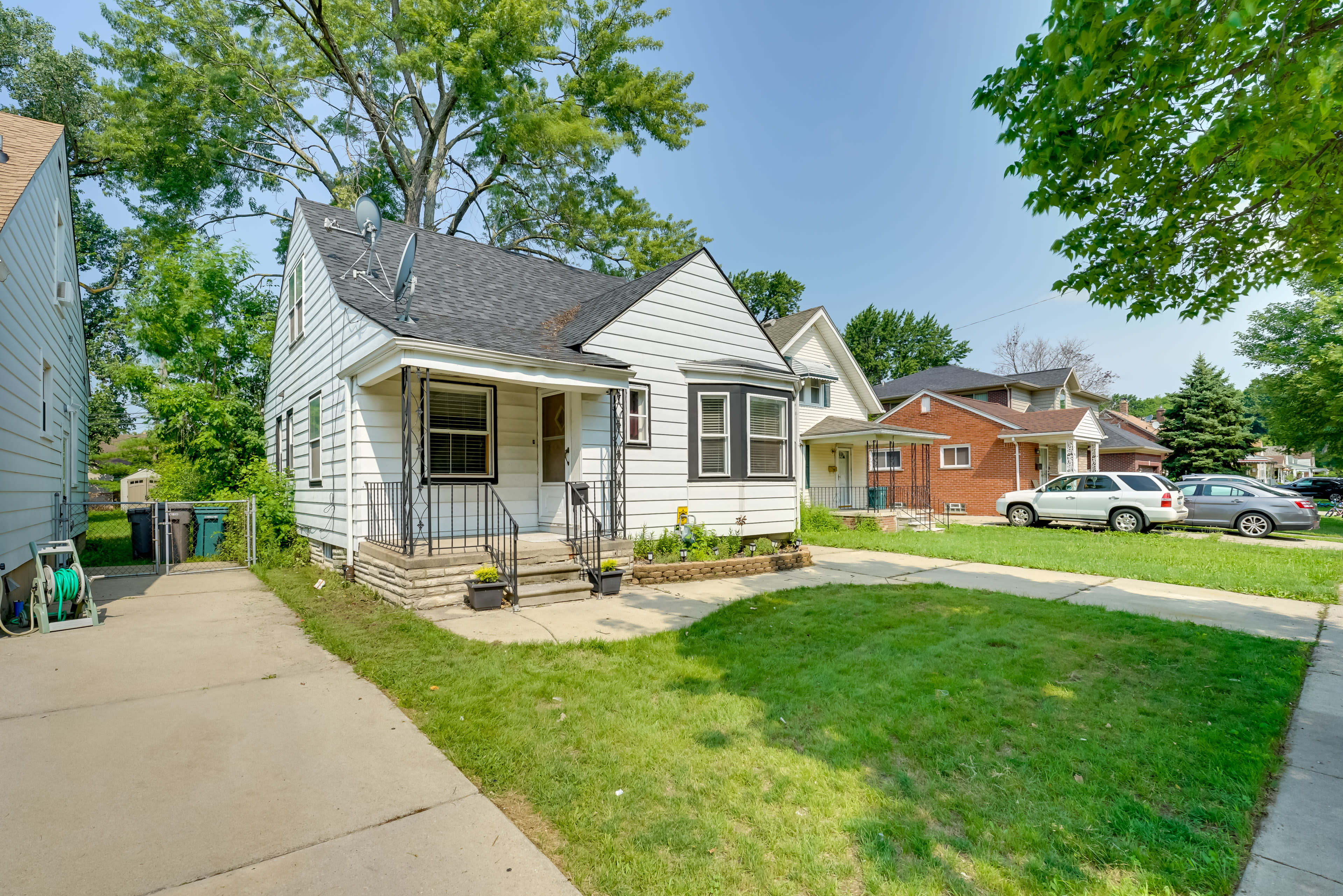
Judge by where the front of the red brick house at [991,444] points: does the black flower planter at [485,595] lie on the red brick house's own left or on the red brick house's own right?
on the red brick house's own right

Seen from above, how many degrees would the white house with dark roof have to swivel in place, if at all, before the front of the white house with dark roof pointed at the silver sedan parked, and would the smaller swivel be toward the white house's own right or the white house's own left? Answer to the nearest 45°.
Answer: approximately 45° to the white house's own left

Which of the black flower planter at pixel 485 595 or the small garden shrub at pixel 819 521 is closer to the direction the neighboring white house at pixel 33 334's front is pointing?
the black flower planter

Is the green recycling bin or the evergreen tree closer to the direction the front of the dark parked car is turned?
the evergreen tree

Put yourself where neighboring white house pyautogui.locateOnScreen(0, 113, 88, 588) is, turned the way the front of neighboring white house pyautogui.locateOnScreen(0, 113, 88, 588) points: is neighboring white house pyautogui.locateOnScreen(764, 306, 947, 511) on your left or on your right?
on your left

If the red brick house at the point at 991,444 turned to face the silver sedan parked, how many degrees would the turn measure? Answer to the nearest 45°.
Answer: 0° — it already faces it

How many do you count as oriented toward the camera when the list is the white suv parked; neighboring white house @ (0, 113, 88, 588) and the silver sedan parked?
1

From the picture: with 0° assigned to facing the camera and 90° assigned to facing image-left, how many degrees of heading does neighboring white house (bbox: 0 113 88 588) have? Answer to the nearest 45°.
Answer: approximately 0°

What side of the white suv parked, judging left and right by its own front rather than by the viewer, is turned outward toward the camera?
left
